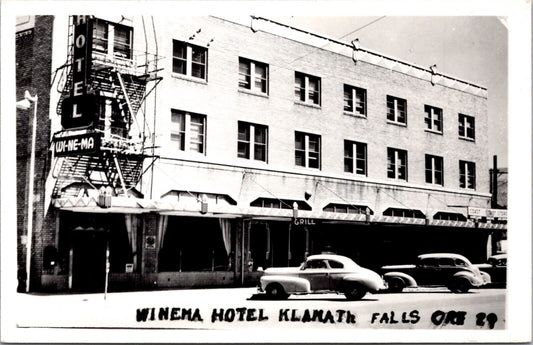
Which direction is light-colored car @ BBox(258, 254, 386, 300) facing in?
to the viewer's left

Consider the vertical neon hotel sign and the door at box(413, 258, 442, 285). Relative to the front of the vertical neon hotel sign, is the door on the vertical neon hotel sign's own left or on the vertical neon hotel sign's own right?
on the vertical neon hotel sign's own left

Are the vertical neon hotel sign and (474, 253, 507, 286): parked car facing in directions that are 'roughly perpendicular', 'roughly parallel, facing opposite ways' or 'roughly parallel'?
roughly perpendicular

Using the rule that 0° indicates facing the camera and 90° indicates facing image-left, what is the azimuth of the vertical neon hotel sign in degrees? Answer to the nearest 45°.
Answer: approximately 45°

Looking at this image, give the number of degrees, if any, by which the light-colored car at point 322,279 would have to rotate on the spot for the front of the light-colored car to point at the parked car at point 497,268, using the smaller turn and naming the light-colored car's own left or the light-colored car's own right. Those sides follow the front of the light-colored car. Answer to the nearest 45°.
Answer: approximately 180°

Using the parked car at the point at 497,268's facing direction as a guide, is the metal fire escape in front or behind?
in front

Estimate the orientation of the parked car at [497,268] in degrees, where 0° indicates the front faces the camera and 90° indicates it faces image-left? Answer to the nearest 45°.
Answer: approximately 90°

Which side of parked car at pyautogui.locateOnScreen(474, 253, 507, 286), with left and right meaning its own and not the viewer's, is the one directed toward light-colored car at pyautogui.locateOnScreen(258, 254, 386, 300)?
front

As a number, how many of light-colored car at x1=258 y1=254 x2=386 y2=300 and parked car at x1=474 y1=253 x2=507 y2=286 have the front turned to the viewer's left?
2

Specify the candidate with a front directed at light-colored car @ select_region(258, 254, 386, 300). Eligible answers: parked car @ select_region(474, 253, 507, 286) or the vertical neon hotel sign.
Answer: the parked car
